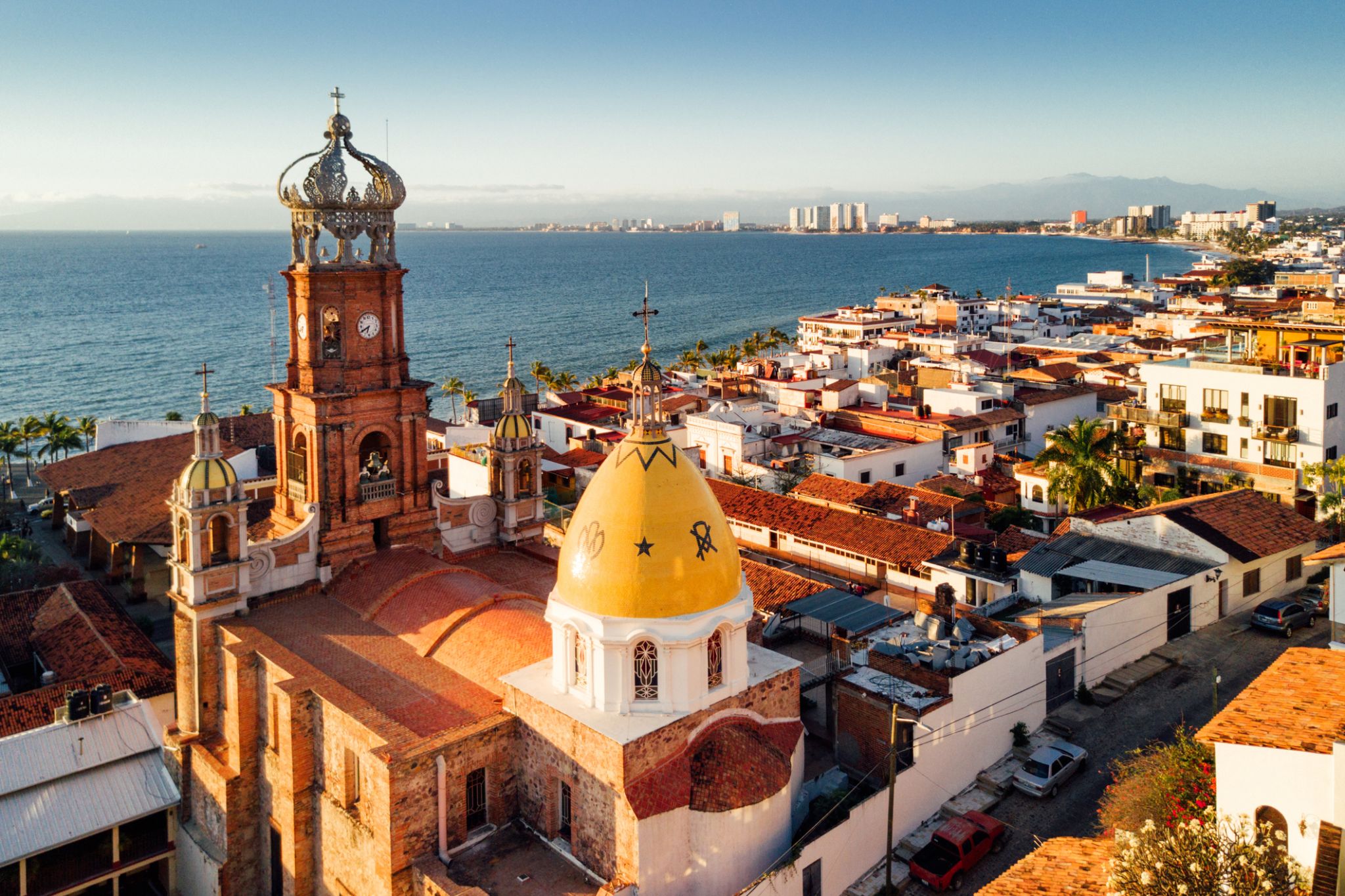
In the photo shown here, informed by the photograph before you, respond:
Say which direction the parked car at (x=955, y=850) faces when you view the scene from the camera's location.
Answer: facing away from the viewer and to the right of the viewer

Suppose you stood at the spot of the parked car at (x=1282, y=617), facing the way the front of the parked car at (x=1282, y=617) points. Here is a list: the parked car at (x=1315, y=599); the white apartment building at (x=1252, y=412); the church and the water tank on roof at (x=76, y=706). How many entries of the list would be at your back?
2

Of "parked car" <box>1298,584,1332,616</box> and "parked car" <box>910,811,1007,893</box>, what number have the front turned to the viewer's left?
0

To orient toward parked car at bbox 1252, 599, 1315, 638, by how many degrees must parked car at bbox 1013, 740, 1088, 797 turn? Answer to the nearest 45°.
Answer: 0° — it already faces it

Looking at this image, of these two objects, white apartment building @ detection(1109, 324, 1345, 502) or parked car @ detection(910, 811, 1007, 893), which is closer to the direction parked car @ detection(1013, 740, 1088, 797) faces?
the white apartment building

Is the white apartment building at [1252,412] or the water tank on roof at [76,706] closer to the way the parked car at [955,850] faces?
the white apartment building

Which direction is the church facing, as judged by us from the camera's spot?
facing away from the viewer and to the left of the viewer

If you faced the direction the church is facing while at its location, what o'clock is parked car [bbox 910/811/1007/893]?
The parked car is roughly at 5 o'clock from the church.

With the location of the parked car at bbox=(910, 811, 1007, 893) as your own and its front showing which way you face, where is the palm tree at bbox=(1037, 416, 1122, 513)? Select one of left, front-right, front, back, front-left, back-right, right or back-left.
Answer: front-left
